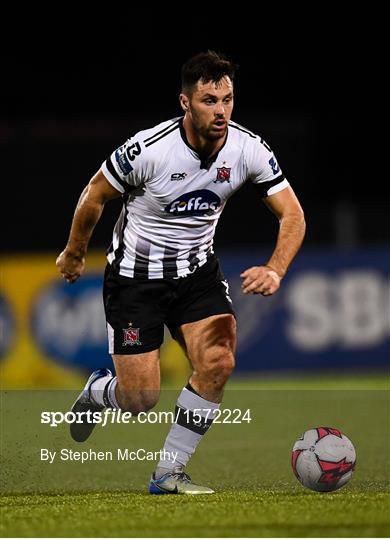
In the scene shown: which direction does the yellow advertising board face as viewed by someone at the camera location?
facing the viewer

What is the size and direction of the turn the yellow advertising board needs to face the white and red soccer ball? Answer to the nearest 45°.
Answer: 0° — it already faces it

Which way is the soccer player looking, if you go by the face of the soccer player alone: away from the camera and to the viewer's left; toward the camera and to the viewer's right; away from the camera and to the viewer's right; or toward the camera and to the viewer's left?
toward the camera and to the viewer's right

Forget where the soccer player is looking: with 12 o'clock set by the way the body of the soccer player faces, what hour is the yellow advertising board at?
The yellow advertising board is roughly at 7 o'clock from the soccer player.

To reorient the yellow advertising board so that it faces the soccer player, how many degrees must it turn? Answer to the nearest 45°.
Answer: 0° — it already faces them

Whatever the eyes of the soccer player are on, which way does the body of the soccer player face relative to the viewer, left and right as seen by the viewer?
facing the viewer and to the right of the viewer

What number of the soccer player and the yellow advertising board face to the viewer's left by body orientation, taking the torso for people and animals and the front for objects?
0
